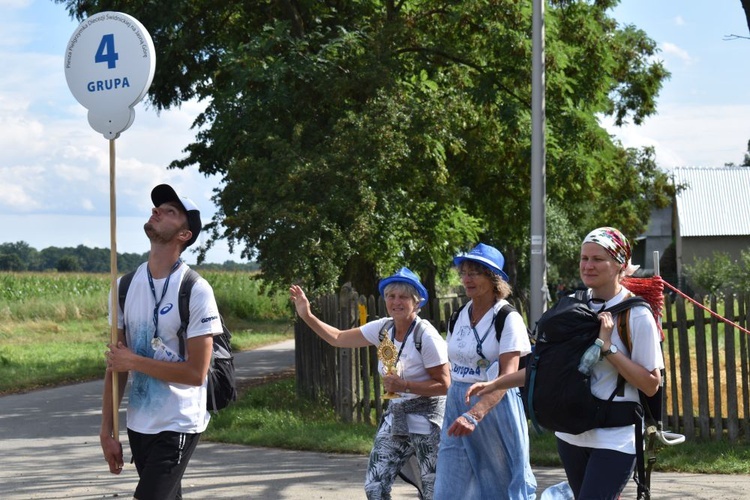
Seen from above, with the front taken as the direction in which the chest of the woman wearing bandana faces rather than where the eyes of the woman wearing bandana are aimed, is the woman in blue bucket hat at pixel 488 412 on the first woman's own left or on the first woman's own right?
on the first woman's own right

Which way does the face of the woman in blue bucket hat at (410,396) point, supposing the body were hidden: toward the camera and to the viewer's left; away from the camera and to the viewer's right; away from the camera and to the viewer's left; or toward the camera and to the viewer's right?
toward the camera and to the viewer's left

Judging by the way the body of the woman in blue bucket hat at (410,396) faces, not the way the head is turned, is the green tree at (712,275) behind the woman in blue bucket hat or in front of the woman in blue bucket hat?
behind

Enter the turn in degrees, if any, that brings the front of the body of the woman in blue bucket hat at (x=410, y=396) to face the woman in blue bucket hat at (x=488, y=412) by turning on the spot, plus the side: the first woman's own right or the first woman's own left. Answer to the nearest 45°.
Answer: approximately 90° to the first woman's own left

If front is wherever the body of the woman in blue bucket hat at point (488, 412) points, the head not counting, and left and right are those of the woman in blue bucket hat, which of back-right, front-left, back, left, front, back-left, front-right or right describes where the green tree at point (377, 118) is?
back-right

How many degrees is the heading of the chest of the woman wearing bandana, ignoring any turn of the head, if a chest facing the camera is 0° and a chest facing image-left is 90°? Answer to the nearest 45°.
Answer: approximately 45°

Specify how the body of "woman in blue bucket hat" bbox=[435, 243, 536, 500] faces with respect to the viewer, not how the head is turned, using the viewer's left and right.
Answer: facing the viewer and to the left of the viewer

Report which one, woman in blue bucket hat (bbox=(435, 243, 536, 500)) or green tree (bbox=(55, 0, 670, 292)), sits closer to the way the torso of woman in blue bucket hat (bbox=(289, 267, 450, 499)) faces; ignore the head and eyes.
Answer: the woman in blue bucket hat

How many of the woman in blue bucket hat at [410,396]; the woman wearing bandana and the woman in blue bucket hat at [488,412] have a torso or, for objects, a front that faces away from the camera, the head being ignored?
0

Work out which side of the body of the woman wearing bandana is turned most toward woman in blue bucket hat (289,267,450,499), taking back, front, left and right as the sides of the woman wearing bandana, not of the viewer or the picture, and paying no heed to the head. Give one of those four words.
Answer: right

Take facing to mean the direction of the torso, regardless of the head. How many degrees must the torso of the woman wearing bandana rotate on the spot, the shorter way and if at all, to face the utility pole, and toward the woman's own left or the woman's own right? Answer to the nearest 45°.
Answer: approximately 135° to the woman's own right

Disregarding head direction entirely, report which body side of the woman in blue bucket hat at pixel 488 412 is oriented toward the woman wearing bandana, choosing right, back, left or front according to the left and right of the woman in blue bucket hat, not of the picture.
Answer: left

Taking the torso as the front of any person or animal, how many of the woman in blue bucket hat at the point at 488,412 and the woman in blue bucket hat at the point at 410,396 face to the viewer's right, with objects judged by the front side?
0
